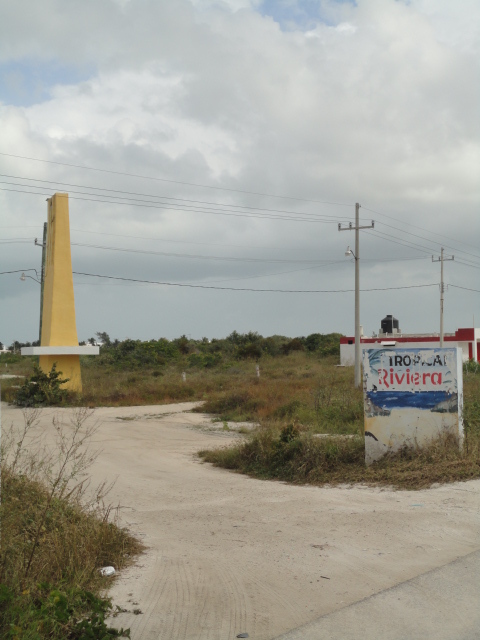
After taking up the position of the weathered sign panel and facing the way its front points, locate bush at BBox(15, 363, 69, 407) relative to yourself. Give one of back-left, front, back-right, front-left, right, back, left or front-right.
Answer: back-right

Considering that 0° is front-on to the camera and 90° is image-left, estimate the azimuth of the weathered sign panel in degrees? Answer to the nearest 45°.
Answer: approximately 0°

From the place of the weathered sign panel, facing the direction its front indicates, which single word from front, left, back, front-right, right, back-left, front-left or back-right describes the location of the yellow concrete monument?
back-right
